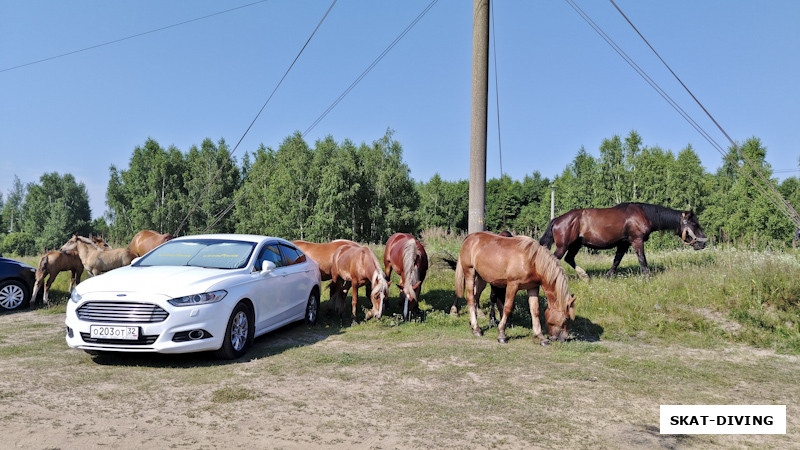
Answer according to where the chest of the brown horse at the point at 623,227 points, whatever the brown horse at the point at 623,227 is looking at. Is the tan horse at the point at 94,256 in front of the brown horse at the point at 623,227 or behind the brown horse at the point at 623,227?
behind

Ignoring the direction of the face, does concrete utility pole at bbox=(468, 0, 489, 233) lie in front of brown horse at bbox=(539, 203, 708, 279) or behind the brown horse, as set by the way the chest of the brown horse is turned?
behind

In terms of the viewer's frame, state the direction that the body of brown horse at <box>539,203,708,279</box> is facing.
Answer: to the viewer's right

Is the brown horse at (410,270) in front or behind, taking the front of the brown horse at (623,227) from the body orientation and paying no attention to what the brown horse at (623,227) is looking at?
behind

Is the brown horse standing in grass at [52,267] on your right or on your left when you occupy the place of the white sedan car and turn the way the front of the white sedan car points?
on your right

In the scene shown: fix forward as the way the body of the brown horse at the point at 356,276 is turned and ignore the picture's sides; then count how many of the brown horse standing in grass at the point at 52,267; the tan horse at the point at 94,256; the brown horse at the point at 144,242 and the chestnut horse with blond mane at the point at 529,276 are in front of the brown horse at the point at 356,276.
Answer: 1

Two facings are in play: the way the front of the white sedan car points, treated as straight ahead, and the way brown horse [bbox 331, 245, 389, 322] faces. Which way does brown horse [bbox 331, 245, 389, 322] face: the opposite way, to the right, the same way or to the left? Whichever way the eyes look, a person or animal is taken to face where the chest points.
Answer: to the left
